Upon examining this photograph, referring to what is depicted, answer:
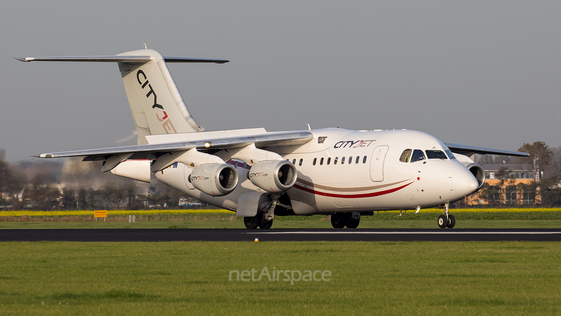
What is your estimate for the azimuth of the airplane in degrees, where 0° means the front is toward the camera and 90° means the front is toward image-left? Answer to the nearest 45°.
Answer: approximately 315°
